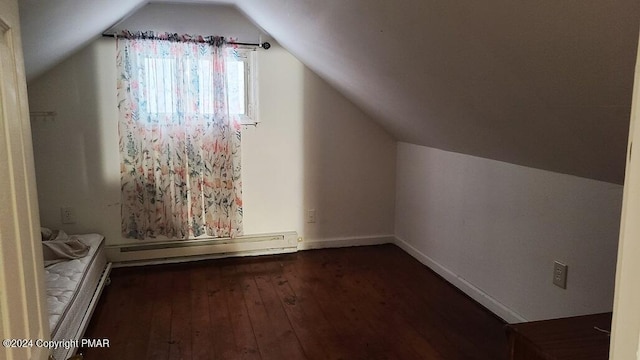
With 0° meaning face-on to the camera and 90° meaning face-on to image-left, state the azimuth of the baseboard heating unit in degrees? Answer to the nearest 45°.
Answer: approximately 0°
